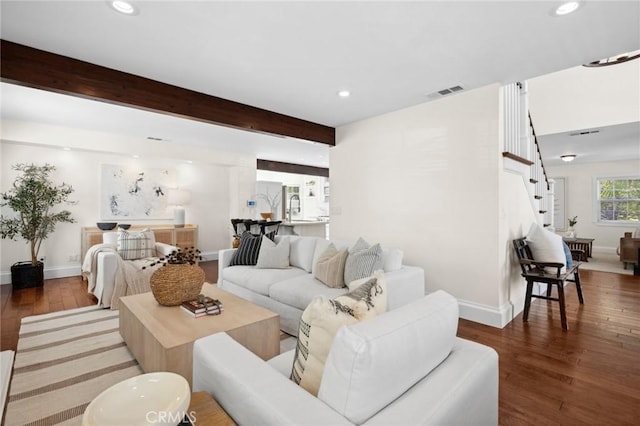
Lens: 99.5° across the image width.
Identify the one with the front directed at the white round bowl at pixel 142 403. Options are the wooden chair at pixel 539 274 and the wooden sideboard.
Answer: the wooden sideboard

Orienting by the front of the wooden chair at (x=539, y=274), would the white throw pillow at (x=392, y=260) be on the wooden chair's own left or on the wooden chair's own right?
on the wooden chair's own right

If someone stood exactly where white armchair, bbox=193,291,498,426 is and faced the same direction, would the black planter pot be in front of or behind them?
in front

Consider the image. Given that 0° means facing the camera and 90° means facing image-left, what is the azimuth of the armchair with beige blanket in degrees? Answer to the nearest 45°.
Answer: approximately 315°

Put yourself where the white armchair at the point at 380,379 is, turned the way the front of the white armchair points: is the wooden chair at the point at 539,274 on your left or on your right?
on your right

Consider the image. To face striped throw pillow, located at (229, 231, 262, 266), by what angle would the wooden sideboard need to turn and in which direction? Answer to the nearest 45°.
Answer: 0° — it already faces it

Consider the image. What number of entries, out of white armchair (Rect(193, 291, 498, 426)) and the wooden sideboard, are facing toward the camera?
1

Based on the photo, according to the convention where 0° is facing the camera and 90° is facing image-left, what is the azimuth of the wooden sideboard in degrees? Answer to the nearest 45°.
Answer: approximately 0°

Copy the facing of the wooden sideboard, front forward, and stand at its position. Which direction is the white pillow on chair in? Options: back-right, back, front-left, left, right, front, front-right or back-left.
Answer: front-left

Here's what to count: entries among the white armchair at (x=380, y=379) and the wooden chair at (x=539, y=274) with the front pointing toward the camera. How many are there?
0
